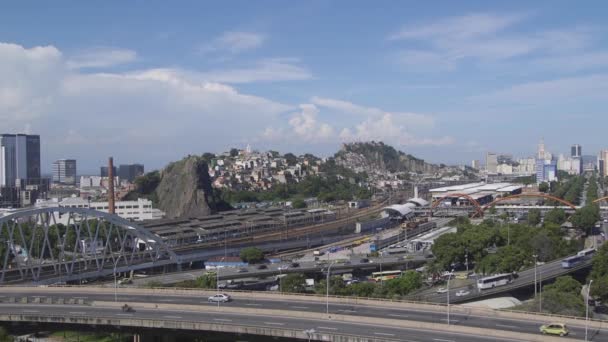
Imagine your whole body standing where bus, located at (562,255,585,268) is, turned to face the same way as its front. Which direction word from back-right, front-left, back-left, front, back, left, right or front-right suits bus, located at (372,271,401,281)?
front-right

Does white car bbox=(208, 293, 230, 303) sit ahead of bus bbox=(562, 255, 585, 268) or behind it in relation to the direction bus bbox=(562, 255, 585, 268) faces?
ahead

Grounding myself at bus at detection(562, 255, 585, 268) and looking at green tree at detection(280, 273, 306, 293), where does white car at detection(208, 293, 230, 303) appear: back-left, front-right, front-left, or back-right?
front-left

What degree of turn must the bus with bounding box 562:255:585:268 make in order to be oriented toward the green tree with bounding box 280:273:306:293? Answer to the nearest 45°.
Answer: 0° — it already faces it

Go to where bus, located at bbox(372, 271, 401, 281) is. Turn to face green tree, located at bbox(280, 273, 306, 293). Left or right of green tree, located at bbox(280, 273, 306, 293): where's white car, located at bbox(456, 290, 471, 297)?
left

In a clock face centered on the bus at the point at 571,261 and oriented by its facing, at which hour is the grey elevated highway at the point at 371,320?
The grey elevated highway is roughly at 11 o'clock from the bus.

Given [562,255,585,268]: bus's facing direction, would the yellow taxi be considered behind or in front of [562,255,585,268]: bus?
in front

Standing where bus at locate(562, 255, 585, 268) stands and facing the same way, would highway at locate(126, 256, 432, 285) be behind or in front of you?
in front

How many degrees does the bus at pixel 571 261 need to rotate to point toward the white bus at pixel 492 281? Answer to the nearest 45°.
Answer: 0° — it already faces it
